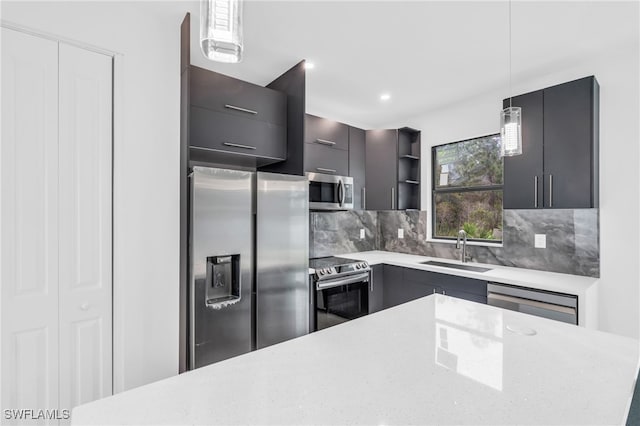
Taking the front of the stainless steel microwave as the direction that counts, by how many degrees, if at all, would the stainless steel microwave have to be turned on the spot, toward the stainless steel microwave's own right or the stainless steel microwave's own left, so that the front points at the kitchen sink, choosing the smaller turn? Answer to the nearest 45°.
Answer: approximately 45° to the stainless steel microwave's own left

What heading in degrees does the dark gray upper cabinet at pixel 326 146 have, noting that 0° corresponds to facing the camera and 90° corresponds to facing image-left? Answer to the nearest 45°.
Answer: approximately 315°

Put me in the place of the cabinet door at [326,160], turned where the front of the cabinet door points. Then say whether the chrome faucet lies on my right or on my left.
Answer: on my left

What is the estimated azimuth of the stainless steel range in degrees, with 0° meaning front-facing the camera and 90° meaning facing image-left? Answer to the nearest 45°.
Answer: approximately 315°

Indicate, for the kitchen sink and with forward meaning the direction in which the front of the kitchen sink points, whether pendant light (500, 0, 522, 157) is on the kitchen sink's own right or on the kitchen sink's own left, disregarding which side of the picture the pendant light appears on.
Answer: on the kitchen sink's own left

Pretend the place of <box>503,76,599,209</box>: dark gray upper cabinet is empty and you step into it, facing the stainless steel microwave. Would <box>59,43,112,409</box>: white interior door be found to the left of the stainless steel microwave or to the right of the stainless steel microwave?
left

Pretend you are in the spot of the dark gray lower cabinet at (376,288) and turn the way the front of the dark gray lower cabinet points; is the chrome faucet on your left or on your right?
on your left

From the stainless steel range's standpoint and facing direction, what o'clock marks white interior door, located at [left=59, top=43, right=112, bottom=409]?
The white interior door is roughly at 3 o'clock from the stainless steel range.

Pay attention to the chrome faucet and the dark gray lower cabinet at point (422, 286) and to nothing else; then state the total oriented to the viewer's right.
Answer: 0

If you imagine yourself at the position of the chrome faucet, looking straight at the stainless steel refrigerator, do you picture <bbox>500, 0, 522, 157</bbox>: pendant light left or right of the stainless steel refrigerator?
left

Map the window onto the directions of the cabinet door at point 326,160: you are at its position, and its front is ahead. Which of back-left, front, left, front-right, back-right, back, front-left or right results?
front-left

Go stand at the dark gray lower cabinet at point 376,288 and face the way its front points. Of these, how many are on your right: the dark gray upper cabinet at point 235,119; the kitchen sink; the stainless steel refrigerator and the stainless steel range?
3
